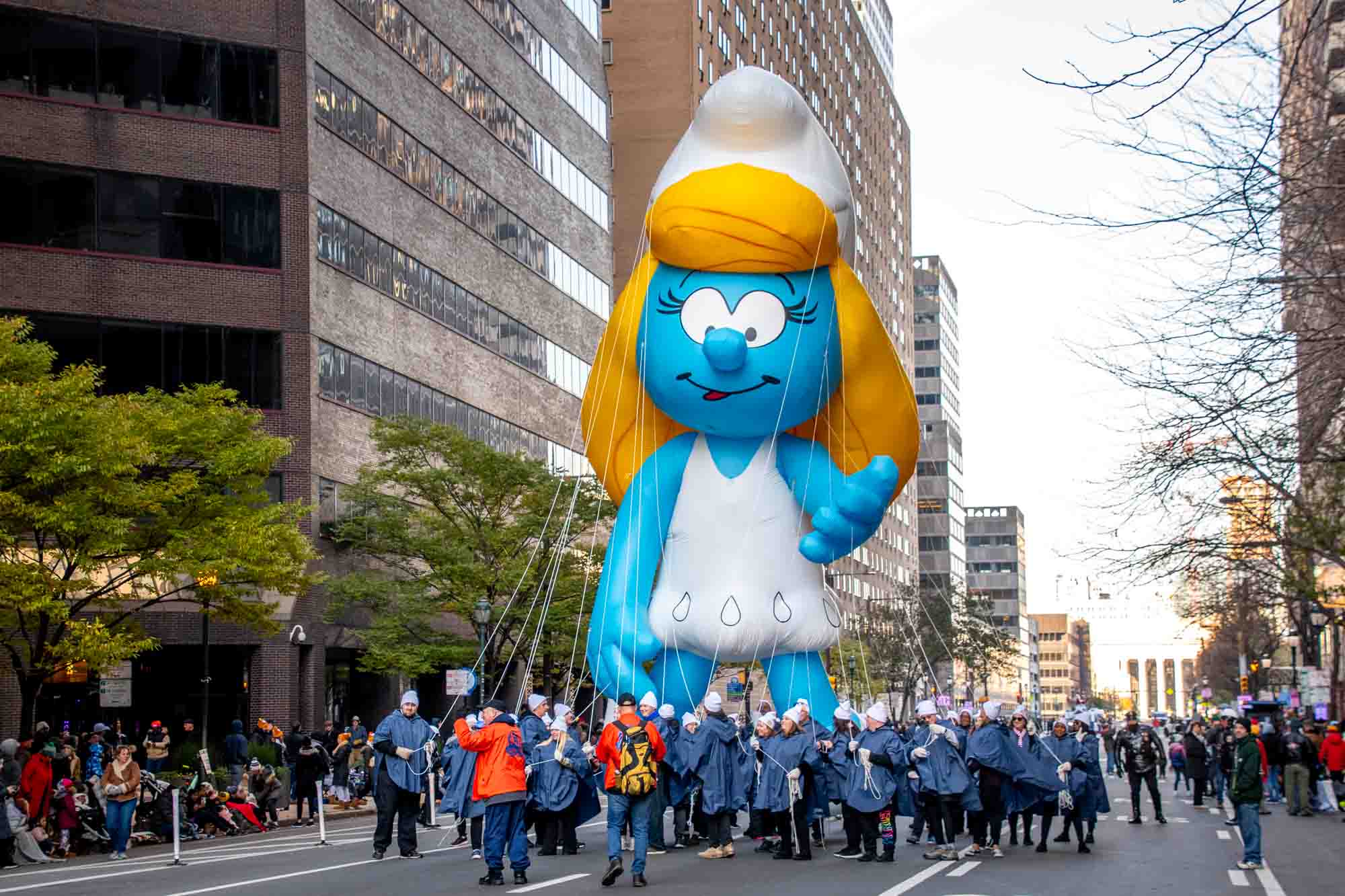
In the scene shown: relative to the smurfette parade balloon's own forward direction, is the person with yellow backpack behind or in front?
in front

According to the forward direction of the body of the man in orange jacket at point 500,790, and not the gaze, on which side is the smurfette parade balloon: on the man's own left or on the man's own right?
on the man's own right

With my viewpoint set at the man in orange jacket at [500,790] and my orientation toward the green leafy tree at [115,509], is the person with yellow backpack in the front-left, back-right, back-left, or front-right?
back-right

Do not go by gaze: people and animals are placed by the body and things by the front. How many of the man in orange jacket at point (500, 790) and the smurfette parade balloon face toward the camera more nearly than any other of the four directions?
1

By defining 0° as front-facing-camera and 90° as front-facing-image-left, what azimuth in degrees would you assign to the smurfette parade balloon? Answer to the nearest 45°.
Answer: approximately 0°

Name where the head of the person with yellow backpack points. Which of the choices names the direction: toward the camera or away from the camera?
away from the camera

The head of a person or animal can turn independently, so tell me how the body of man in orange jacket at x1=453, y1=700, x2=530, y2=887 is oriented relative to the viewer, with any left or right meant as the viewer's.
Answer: facing away from the viewer and to the left of the viewer

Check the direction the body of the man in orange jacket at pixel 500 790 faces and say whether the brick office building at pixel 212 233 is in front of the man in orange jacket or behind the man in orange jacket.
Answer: in front
